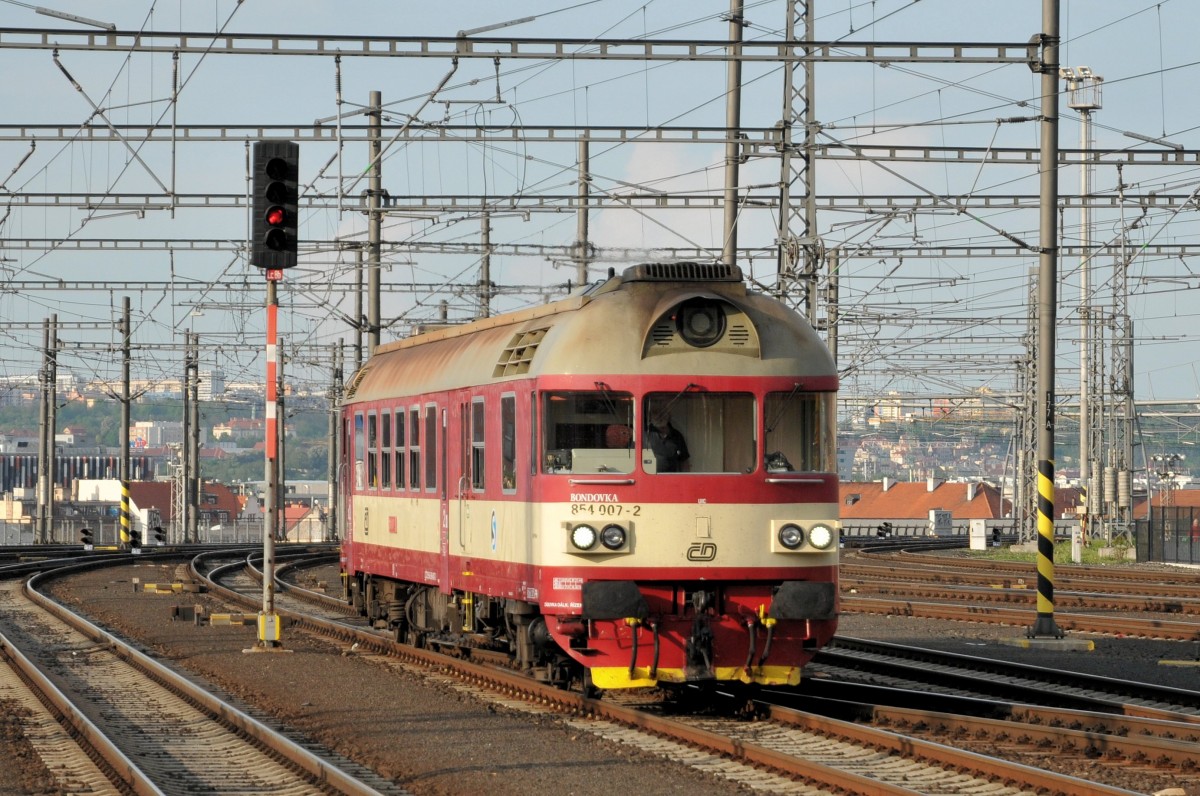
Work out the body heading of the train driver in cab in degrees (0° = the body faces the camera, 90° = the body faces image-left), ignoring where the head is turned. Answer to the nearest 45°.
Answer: approximately 0°

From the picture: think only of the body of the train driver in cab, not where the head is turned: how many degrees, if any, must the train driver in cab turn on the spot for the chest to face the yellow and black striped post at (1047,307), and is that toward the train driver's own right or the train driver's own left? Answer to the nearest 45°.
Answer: approximately 135° to the train driver's own left
